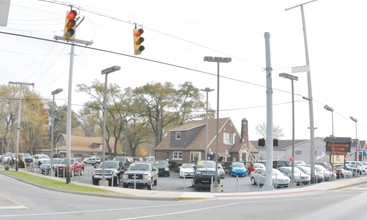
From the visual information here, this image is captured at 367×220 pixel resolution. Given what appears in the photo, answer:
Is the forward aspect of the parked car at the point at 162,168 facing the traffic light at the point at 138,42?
yes

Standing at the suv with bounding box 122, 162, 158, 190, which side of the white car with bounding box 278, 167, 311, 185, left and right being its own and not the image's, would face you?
right

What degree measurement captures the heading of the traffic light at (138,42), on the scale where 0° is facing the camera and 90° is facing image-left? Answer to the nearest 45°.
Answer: approximately 315°

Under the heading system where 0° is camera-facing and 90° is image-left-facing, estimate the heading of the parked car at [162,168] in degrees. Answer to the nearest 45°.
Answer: approximately 0°

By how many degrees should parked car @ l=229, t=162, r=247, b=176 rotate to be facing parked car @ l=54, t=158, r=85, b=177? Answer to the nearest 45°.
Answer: approximately 90° to its right

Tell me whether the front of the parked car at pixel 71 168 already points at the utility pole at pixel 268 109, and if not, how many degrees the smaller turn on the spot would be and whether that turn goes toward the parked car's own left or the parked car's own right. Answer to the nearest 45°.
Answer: approximately 90° to the parked car's own left

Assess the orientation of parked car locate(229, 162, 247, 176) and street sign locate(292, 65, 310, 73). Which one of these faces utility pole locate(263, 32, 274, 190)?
the parked car

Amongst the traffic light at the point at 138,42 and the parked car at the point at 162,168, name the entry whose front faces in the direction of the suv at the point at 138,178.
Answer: the parked car

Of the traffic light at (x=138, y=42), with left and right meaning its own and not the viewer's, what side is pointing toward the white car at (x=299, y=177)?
left
